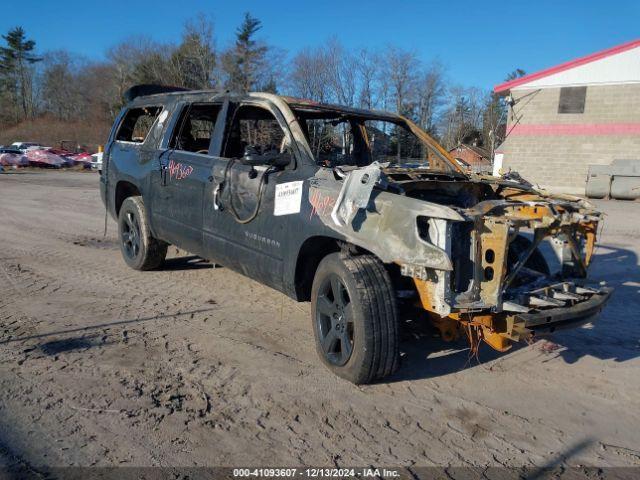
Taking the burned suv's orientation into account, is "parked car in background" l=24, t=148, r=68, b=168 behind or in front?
behind

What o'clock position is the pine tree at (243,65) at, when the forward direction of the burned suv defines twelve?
The pine tree is roughly at 7 o'clock from the burned suv.

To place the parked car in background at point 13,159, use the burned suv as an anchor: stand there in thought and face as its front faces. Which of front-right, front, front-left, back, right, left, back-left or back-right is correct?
back

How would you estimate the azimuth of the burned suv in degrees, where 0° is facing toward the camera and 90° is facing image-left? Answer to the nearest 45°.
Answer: approximately 315°
